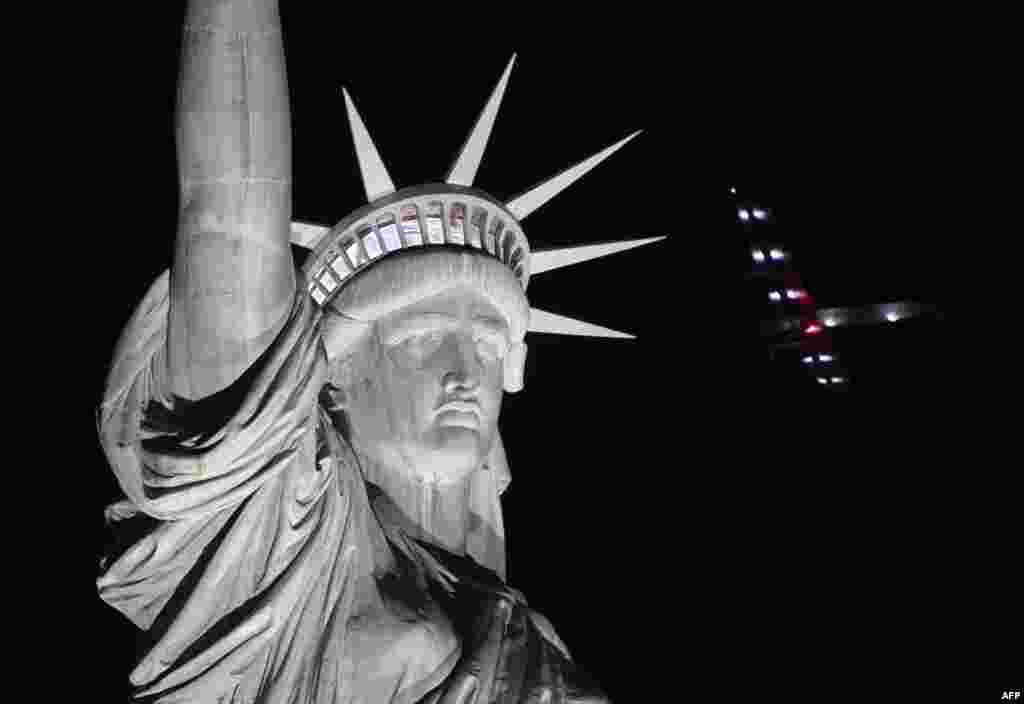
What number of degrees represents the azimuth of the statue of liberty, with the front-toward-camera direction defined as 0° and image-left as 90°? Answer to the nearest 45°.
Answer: approximately 315°
